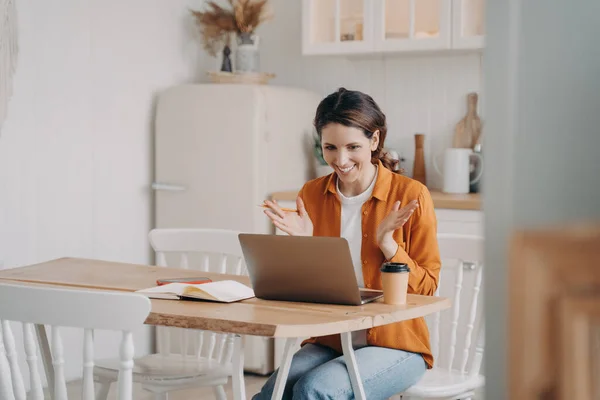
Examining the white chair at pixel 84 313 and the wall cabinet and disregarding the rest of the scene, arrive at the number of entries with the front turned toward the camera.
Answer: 1

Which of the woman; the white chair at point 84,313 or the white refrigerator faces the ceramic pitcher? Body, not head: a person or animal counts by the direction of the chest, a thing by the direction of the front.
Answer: the white chair

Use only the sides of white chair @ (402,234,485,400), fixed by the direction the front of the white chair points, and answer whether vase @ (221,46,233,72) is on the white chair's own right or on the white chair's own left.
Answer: on the white chair's own right

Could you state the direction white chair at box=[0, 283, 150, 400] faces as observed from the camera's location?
facing away from the viewer and to the right of the viewer

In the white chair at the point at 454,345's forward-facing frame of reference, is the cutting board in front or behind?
behind

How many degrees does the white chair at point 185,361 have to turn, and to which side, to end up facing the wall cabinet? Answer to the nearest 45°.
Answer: approximately 180°

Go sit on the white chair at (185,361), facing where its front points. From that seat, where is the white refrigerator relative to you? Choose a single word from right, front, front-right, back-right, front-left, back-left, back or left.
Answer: back-right

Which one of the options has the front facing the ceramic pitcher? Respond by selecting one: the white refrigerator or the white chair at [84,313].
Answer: the white chair

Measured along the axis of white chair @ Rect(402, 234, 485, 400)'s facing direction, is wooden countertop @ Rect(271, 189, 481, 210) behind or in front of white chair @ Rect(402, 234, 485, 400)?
behind

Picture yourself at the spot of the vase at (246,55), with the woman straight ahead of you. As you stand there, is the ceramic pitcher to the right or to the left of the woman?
left

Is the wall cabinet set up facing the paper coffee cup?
yes
